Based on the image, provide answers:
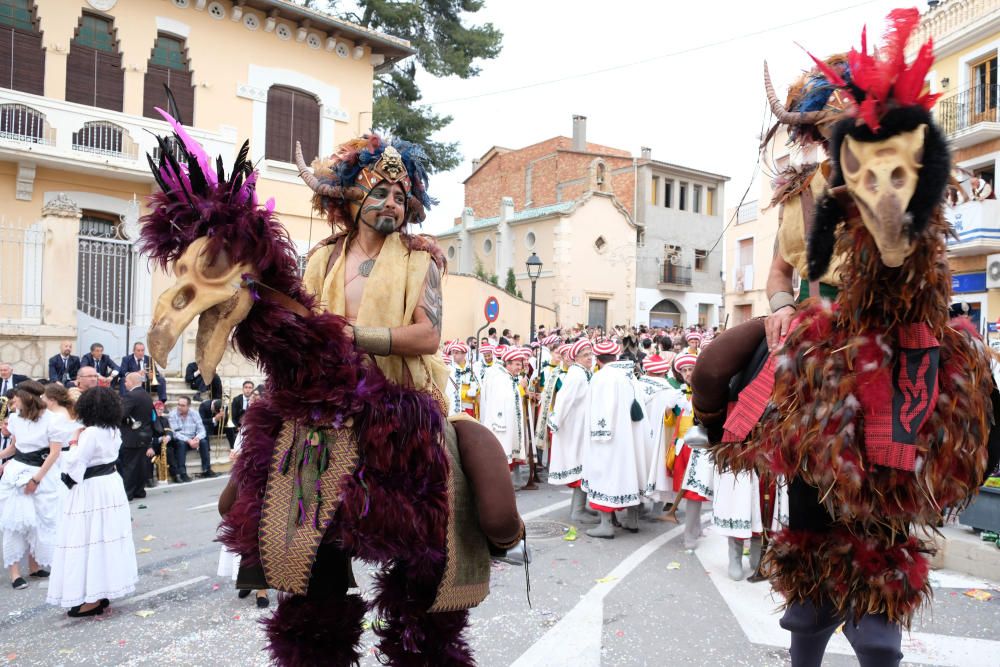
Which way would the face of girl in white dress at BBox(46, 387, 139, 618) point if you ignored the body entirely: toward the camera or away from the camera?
away from the camera

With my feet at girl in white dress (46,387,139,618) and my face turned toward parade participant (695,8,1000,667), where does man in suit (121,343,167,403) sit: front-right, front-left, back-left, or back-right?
back-left

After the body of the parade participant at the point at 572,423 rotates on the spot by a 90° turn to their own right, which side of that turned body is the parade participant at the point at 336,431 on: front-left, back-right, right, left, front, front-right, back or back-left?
front

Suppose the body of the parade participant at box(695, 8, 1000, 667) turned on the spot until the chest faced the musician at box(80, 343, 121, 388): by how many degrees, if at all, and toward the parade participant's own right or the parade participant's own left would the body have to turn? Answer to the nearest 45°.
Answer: approximately 135° to the parade participant's own right

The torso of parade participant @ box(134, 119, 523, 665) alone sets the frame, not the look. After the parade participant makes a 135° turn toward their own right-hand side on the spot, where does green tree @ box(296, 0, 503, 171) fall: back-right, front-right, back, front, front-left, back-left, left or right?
front
